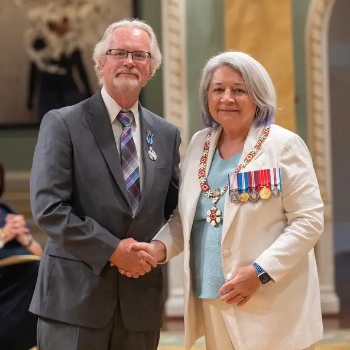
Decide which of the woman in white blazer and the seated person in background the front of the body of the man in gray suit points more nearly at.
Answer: the woman in white blazer

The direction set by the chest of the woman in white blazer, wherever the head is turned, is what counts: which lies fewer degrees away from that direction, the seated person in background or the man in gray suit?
the man in gray suit

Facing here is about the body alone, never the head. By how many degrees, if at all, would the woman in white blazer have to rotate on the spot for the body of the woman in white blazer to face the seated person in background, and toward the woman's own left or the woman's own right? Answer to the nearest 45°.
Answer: approximately 90° to the woman's own right

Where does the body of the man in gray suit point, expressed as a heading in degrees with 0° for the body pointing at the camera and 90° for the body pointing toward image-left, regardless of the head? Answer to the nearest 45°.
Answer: approximately 315°

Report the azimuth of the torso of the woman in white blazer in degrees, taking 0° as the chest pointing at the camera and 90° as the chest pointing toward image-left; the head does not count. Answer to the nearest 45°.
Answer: approximately 45°

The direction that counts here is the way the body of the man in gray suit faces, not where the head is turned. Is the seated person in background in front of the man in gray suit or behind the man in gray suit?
behind

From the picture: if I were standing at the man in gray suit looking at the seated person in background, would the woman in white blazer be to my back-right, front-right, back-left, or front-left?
back-right
